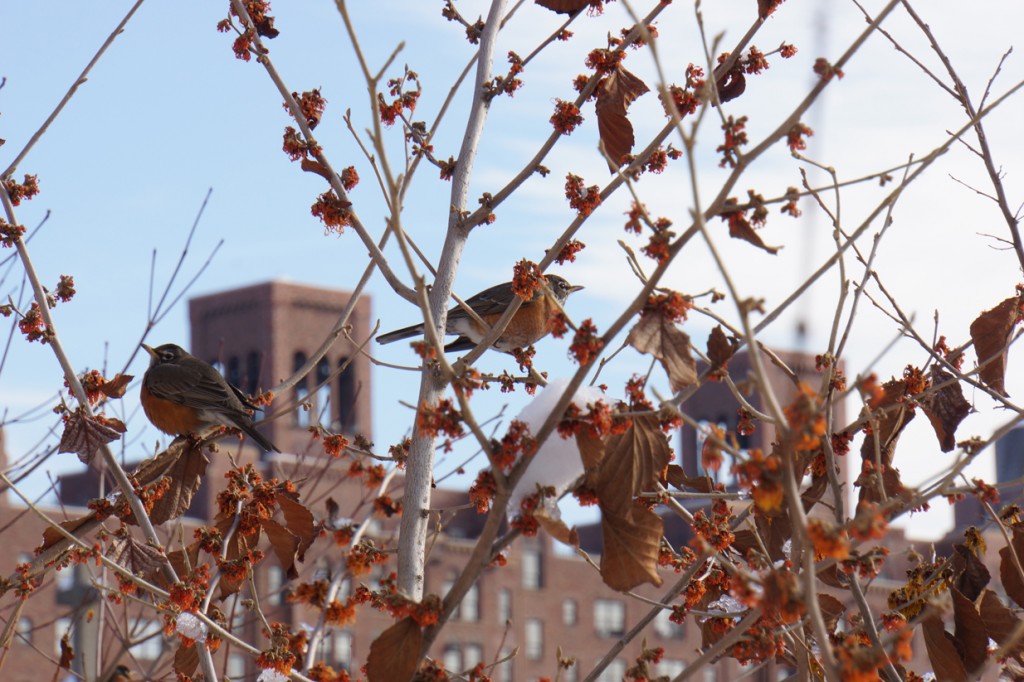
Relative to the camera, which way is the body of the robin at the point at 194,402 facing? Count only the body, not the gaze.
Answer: to the viewer's left

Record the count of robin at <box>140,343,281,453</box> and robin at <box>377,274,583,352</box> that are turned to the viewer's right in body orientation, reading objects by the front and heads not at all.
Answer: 1

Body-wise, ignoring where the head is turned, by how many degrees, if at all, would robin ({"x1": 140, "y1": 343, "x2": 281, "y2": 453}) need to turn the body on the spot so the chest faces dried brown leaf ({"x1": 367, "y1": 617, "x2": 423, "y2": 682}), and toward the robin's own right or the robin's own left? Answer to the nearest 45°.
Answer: approximately 90° to the robin's own left

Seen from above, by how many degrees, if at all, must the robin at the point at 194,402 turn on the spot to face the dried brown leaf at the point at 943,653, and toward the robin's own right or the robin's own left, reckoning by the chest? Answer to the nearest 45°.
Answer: approximately 135° to the robin's own left

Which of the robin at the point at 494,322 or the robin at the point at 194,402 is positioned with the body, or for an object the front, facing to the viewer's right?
the robin at the point at 494,322

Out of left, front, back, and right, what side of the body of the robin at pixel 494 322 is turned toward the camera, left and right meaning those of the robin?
right

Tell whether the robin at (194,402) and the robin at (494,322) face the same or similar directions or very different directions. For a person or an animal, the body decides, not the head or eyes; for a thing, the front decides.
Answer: very different directions

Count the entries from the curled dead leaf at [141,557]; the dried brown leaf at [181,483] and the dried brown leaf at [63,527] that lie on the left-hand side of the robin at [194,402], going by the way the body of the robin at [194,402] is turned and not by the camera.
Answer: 3

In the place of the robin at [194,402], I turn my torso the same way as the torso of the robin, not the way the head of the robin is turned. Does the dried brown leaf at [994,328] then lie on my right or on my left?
on my left
